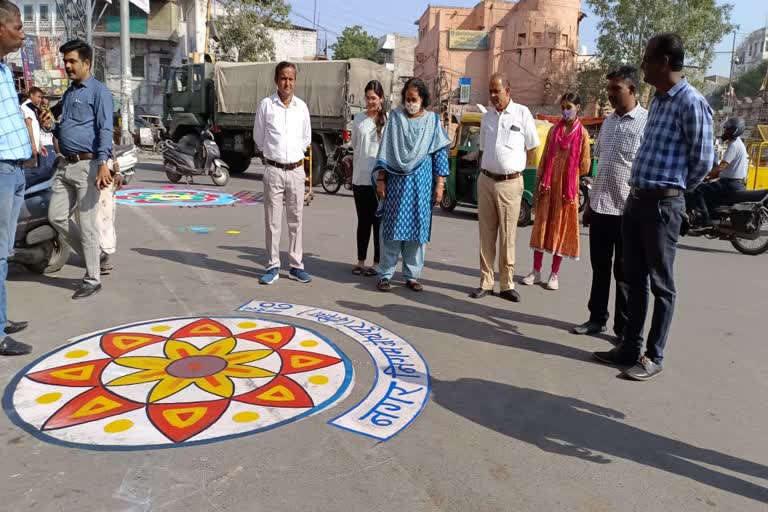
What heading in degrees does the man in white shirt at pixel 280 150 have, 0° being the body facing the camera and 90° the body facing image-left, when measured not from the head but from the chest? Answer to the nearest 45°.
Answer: approximately 0°

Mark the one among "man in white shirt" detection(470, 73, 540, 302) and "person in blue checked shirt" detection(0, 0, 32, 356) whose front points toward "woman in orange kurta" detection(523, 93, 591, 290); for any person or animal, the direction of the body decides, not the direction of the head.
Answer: the person in blue checked shirt

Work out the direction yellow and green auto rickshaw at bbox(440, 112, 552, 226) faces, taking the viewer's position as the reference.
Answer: facing to the left of the viewer

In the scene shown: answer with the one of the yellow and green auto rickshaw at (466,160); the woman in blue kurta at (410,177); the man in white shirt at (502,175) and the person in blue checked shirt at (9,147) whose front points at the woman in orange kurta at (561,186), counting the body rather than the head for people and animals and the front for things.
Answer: the person in blue checked shirt

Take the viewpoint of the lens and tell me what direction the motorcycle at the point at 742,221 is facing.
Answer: facing to the left of the viewer

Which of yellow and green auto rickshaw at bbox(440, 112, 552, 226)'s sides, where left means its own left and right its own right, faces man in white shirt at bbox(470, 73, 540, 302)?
left

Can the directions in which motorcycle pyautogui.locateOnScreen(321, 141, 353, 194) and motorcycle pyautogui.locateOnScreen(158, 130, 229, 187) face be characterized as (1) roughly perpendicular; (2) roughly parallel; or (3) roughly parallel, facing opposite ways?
roughly perpendicular

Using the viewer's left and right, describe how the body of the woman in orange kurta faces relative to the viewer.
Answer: facing the viewer and to the left of the viewer

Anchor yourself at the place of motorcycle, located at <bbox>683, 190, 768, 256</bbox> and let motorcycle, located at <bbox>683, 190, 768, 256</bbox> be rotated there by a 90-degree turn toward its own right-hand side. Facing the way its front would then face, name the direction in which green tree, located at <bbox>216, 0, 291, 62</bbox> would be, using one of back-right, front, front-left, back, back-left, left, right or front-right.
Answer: front-left

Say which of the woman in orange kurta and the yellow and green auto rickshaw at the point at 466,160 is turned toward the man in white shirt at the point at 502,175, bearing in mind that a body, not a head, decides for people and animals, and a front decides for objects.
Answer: the woman in orange kurta

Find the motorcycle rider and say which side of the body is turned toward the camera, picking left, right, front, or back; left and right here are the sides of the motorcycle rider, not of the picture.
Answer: left

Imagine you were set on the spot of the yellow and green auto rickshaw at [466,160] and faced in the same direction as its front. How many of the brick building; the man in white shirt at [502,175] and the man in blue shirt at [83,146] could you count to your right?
1
